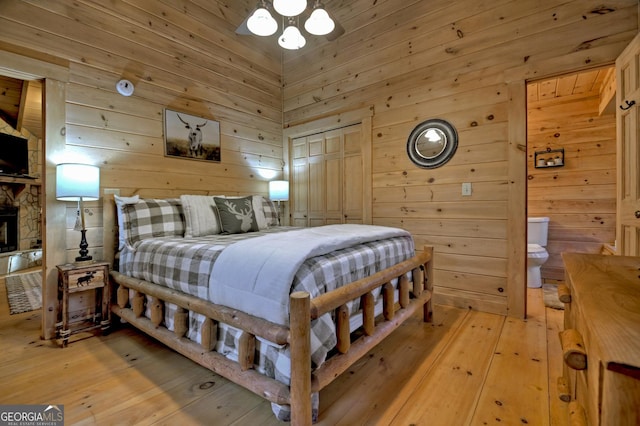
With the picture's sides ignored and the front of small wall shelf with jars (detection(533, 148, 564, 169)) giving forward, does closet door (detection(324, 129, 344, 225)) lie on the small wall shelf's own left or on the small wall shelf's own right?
on the small wall shelf's own right

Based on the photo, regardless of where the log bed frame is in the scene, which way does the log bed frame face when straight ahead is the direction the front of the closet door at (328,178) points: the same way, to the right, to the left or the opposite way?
to the left

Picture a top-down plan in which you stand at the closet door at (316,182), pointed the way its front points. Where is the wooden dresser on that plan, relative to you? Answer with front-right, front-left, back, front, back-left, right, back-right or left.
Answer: front-left

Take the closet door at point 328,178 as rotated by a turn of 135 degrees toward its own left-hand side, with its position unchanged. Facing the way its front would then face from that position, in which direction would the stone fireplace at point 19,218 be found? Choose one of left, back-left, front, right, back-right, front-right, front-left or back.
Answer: back

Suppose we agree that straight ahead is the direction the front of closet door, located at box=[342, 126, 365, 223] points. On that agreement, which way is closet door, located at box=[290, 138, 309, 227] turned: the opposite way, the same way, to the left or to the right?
the same way

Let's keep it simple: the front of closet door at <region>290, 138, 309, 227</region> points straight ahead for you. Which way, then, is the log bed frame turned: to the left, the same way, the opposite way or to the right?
to the left

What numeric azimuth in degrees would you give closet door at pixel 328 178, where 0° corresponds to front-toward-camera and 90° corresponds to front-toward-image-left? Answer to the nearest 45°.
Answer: approximately 45°

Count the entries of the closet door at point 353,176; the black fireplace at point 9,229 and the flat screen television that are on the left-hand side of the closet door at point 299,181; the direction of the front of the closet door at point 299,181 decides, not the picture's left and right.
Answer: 1

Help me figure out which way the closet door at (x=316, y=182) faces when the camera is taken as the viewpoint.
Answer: facing the viewer and to the left of the viewer

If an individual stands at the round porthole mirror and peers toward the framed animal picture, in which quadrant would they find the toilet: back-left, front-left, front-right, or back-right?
back-right

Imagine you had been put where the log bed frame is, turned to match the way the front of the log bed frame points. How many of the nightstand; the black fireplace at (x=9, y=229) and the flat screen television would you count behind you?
3

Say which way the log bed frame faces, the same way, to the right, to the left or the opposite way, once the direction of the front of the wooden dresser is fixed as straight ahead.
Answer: the opposite way

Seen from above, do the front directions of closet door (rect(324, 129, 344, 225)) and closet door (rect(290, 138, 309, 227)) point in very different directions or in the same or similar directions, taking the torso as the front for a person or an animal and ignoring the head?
same or similar directions

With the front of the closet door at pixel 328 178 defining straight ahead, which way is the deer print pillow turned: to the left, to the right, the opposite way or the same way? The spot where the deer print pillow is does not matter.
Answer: to the left

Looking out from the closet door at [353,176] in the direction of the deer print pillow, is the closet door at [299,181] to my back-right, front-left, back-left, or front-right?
front-right

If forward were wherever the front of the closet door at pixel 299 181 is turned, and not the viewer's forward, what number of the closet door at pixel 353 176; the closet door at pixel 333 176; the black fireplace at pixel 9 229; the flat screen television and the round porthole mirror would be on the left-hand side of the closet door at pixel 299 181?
3

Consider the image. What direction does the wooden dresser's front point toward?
to the viewer's left

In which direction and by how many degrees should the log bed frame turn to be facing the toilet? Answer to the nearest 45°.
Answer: approximately 90° to its left

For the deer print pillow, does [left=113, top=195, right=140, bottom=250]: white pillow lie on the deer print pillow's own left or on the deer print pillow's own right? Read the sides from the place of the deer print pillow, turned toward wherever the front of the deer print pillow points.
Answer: on the deer print pillow's own right

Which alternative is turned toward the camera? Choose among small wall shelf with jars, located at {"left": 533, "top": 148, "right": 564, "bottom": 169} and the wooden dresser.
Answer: the small wall shelf with jars
